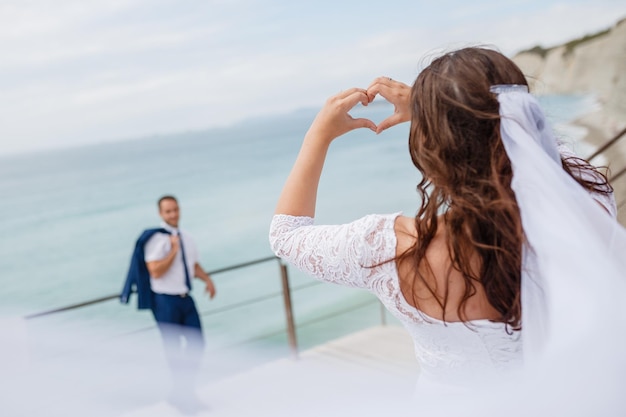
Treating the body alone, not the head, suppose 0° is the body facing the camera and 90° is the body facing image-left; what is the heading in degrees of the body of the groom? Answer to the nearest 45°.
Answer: approximately 315°

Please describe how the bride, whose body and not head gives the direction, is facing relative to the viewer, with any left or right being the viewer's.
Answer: facing away from the viewer and to the left of the viewer

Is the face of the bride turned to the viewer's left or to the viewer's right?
to the viewer's left

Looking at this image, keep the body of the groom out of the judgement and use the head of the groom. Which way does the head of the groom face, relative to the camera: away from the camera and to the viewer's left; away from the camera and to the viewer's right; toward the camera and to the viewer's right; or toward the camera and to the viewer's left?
toward the camera and to the viewer's right
